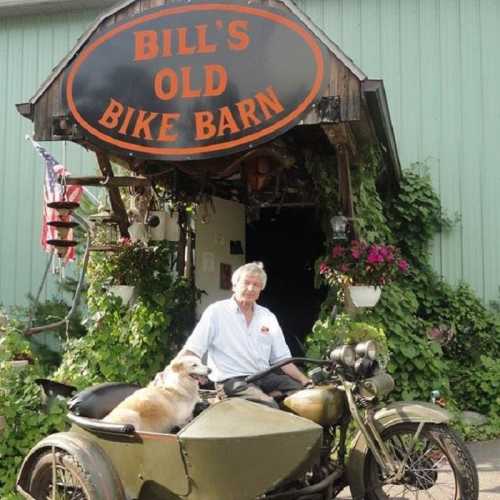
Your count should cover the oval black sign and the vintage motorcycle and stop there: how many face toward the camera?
1

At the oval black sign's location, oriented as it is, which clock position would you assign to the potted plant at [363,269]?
The potted plant is roughly at 8 o'clock from the oval black sign.

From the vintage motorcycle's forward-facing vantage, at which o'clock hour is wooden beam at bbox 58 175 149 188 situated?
The wooden beam is roughly at 8 o'clock from the vintage motorcycle.

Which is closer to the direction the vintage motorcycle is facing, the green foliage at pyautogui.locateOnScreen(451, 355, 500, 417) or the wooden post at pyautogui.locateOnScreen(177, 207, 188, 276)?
the green foliage

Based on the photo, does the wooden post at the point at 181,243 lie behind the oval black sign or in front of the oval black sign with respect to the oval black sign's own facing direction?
behind

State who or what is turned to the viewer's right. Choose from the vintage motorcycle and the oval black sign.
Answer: the vintage motorcycle

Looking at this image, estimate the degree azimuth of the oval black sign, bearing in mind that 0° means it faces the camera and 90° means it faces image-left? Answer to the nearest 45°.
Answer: approximately 0°

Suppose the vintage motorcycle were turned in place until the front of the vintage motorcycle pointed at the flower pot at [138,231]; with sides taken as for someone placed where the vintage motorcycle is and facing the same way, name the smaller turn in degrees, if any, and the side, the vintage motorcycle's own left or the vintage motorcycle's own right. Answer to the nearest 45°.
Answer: approximately 90° to the vintage motorcycle's own left

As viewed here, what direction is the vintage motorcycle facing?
to the viewer's right

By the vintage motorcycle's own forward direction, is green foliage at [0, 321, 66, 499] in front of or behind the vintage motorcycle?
behind

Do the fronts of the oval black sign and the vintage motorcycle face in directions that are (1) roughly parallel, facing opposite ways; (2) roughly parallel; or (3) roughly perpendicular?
roughly perpendicular
